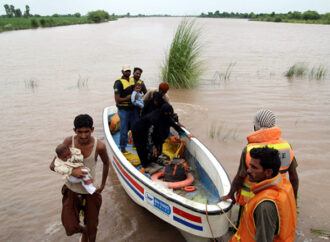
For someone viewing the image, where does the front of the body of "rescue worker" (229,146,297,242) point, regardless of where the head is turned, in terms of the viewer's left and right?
facing to the left of the viewer

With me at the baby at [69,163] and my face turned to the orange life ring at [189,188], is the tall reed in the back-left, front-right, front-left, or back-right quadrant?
front-left

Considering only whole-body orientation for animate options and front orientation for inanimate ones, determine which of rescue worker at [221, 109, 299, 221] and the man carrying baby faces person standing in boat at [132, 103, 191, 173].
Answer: the rescue worker

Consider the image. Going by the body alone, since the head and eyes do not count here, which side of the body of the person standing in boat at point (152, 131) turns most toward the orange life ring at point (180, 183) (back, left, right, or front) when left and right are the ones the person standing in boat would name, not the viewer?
front

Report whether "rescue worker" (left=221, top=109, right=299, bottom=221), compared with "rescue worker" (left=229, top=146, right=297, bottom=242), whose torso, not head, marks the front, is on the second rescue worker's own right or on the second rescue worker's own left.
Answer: on the second rescue worker's own right

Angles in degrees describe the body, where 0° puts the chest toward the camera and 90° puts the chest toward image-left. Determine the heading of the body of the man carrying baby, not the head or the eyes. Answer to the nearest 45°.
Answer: approximately 0°

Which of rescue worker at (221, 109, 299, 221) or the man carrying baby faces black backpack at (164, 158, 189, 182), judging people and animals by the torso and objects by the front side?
the rescue worker

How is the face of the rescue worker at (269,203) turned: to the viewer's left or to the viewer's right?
to the viewer's left

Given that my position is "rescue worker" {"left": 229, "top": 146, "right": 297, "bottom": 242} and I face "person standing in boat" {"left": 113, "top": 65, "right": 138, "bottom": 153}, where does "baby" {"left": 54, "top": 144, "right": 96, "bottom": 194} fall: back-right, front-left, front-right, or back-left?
front-left

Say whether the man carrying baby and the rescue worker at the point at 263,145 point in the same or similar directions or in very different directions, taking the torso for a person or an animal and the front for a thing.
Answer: very different directions

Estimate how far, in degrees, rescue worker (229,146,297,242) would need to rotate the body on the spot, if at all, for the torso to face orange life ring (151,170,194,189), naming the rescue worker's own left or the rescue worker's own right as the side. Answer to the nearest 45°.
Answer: approximately 45° to the rescue worker's own right

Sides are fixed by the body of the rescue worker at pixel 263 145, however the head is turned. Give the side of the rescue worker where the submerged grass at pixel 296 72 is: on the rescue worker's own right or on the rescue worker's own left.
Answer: on the rescue worker's own right
